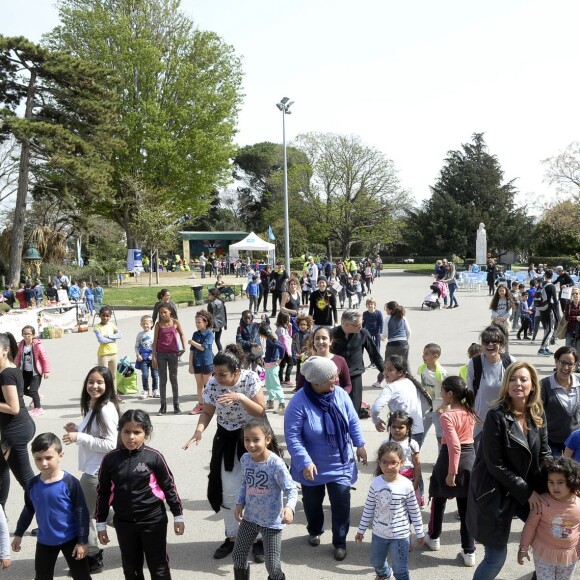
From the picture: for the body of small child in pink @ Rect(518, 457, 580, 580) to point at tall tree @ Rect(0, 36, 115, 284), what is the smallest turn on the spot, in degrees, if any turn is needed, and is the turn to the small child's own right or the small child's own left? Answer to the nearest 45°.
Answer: approximately 135° to the small child's own right

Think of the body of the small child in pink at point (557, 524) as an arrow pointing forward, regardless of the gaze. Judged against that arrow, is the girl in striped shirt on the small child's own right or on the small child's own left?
on the small child's own right

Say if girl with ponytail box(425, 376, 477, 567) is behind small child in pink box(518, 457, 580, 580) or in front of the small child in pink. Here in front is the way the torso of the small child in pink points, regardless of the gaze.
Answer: behind

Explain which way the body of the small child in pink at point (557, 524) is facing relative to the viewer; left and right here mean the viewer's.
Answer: facing the viewer

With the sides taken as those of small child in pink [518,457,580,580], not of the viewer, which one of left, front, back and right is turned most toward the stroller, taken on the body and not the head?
back

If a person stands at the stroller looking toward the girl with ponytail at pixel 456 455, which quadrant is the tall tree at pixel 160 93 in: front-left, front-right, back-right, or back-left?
back-right

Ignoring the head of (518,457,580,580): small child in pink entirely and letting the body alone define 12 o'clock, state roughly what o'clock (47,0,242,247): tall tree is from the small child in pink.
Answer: The tall tree is roughly at 5 o'clock from the small child in pink.

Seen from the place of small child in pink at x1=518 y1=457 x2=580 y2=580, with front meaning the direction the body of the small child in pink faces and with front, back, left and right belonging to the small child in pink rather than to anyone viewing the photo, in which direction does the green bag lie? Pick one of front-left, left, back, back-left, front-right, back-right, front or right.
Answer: back-right
